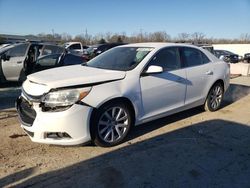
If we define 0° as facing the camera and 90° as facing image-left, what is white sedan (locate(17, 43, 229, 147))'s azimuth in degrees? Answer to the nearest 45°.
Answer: approximately 45°
